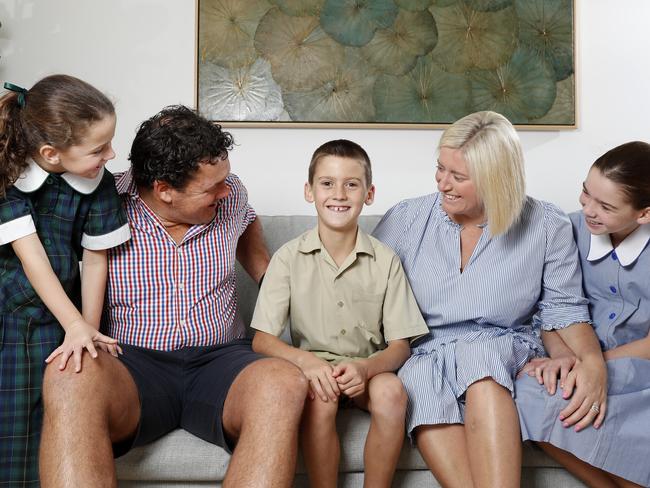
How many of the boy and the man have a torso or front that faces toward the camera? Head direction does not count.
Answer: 2

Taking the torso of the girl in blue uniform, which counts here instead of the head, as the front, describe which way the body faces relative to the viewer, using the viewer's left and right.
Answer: facing the viewer and to the left of the viewer

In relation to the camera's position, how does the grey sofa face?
facing the viewer

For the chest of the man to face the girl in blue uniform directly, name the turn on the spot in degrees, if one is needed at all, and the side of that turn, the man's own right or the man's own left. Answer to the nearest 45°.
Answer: approximately 90° to the man's own left

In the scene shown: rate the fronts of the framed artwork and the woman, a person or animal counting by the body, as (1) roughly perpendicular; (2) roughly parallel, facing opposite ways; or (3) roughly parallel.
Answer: roughly parallel

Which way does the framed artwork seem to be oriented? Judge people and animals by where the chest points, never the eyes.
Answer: toward the camera

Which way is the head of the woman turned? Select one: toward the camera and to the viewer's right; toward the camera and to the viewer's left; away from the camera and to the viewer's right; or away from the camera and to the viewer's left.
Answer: toward the camera and to the viewer's left

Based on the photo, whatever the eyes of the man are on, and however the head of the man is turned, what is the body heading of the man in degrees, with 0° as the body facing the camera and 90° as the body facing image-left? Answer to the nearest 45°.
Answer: approximately 0°

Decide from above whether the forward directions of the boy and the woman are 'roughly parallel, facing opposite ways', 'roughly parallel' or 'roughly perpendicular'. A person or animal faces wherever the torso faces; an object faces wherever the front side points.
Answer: roughly parallel

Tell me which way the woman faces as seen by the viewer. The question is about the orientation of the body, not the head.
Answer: toward the camera
